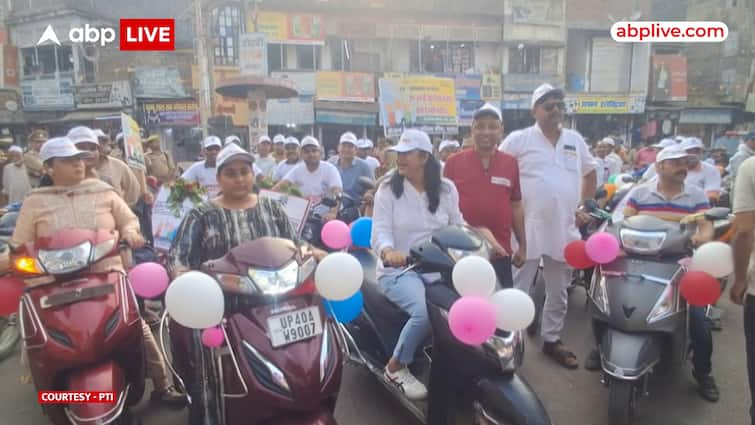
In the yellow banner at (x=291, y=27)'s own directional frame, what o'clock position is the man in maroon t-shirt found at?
The man in maroon t-shirt is roughly at 12 o'clock from the yellow banner.

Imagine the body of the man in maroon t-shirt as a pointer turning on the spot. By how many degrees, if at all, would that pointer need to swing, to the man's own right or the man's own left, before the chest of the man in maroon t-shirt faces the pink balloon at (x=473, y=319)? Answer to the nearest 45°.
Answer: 0° — they already face it

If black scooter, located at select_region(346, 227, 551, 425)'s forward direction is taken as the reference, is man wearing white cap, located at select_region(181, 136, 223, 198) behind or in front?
behind

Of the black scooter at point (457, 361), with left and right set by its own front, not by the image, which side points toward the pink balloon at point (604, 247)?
left

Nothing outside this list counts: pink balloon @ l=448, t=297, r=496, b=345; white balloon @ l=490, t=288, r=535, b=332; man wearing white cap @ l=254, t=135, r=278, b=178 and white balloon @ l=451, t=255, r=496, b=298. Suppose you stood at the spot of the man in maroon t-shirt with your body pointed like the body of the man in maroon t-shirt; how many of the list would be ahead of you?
3

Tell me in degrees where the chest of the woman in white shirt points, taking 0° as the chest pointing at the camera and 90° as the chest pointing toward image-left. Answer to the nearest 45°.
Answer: approximately 315°

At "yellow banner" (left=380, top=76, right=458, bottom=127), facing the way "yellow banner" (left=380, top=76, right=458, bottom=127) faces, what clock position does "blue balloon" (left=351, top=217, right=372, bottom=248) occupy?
The blue balloon is roughly at 12 o'clock from the yellow banner.
